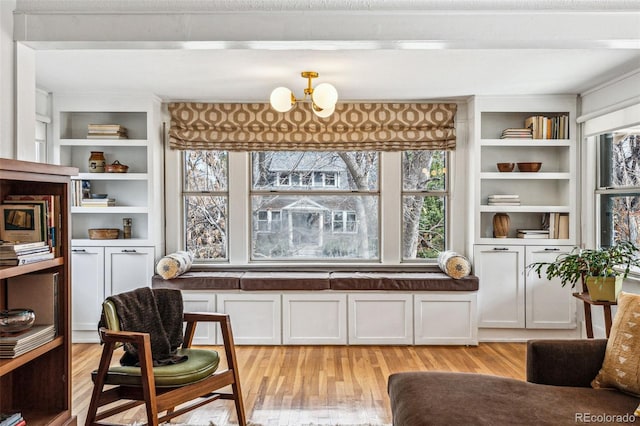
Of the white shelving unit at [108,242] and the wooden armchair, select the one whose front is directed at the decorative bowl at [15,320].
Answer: the white shelving unit

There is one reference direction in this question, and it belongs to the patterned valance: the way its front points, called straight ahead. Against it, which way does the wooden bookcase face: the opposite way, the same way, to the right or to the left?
to the left

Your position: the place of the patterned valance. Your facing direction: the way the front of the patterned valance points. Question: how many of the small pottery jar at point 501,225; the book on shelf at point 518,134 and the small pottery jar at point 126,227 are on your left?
2

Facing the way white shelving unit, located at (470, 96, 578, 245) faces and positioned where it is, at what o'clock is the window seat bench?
The window seat bench is roughly at 2 o'clock from the white shelving unit.

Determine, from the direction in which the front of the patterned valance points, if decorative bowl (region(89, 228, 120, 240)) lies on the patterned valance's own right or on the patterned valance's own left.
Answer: on the patterned valance's own right

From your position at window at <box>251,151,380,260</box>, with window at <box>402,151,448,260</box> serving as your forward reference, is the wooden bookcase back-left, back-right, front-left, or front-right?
back-right

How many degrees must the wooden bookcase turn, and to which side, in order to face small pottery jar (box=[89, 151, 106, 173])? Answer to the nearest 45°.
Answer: approximately 135° to its left

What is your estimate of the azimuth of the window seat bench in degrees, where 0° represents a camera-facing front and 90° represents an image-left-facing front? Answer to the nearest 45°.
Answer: approximately 0°

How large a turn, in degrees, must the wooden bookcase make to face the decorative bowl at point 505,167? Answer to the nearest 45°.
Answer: approximately 45° to its left
